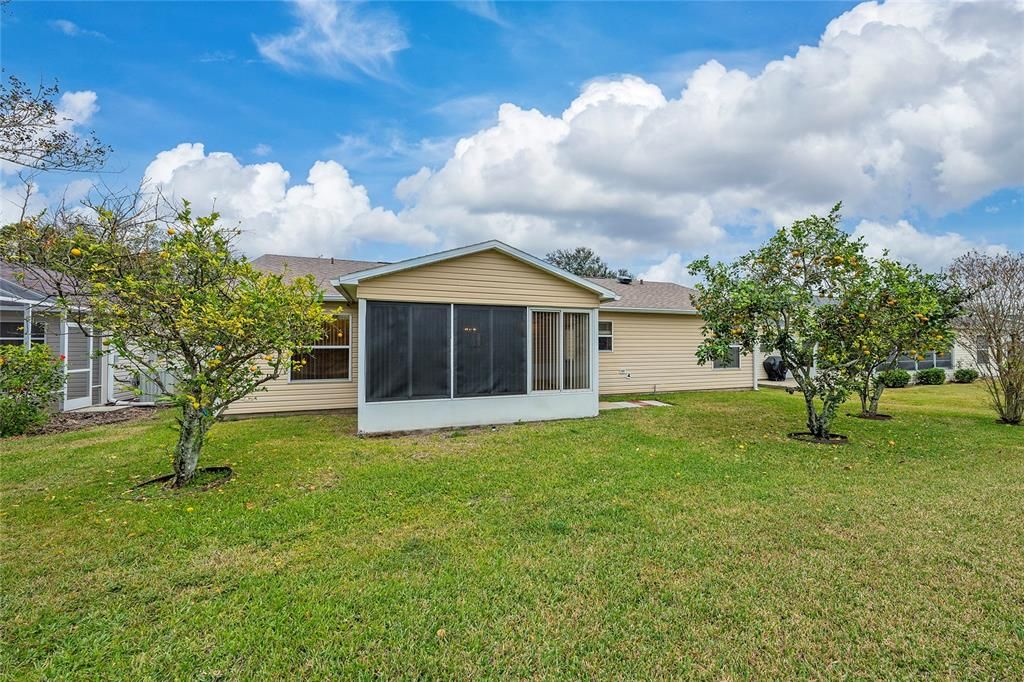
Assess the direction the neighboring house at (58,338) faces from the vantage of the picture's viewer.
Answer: facing away from the viewer and to the right of the viewer

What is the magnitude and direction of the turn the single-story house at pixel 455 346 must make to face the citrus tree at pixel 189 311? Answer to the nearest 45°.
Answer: approximately 135° to its left

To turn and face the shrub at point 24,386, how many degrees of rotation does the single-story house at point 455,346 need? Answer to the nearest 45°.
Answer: approximately 90° to its left

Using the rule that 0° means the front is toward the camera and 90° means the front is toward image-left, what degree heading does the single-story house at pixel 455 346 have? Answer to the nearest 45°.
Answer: approximately 180°

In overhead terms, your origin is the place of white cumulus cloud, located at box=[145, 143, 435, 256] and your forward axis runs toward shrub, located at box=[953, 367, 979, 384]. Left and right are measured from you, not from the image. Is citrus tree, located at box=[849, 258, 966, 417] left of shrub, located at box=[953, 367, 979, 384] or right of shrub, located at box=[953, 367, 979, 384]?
right

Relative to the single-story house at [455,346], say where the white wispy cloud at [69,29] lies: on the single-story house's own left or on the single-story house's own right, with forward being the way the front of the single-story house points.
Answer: on the single-story house's own left
